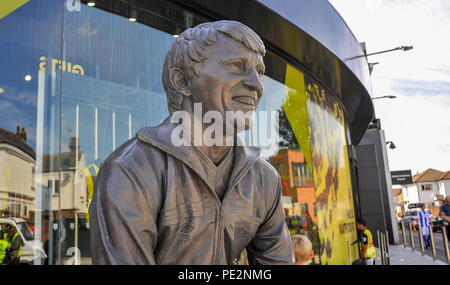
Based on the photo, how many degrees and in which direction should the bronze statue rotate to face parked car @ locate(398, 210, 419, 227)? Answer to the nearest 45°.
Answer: approximately 90° to its left

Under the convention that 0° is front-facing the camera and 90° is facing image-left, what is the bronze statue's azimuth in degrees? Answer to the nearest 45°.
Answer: approximately 315°
